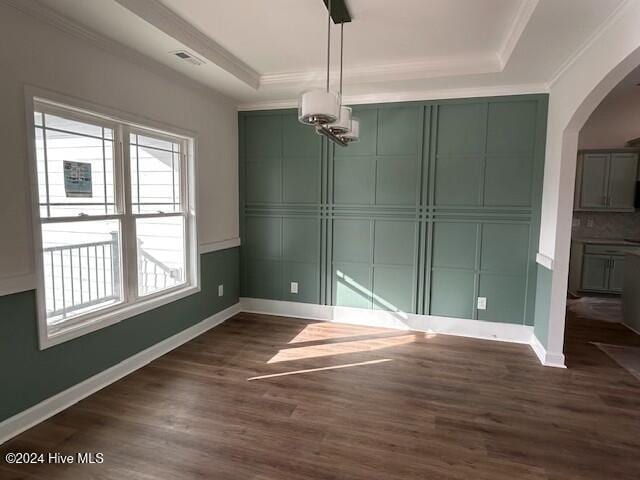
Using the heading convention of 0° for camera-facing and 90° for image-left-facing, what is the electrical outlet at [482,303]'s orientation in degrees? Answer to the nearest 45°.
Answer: approximately 0°

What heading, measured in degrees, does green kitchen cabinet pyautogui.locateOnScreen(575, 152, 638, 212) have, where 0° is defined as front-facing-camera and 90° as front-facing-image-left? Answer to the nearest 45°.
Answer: approximately 0°

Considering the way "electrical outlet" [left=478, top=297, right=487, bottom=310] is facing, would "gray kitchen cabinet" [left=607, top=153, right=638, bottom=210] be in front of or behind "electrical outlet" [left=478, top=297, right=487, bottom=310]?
behind

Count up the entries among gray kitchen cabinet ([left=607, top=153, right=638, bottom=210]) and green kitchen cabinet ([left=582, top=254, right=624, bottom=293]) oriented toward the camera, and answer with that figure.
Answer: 2

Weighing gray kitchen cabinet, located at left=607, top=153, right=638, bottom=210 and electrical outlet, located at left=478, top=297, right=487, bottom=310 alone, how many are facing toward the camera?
2

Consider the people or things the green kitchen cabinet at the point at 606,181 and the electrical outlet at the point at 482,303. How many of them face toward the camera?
2
